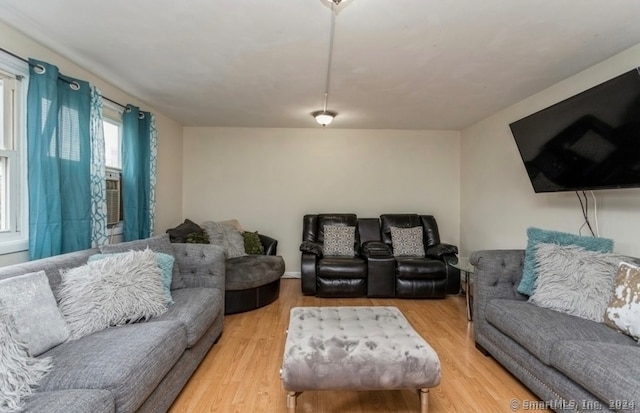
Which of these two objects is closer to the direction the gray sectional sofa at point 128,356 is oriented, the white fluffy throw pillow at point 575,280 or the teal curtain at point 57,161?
the white fluffy throw pillow

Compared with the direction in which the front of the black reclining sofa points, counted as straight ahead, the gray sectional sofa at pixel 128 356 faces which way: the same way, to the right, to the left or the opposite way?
to the left

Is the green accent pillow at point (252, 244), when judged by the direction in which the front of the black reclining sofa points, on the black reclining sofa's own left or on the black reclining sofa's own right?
on the black reclining sofa's own right

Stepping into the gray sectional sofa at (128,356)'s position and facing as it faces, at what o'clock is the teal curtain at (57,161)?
The teal curtain is roughly at 7 o'clock from the gray sectional sofa.

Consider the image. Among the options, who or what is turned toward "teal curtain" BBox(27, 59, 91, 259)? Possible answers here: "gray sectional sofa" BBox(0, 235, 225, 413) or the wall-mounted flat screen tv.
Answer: the wall-mounted flat screen tv

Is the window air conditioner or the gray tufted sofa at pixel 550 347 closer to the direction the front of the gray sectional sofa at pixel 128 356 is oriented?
the gray tufted sofa

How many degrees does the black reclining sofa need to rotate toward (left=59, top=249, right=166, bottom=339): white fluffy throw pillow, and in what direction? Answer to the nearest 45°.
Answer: approximately 45° to its right

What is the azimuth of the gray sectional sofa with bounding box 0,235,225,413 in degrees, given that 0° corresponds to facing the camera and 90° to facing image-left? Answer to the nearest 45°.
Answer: approximately 315°

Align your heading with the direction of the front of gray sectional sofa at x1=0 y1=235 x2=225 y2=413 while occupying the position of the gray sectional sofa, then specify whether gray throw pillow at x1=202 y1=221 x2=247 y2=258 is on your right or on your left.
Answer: on your left

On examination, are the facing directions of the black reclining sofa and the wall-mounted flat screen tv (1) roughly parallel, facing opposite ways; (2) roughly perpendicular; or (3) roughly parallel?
roughly perpendicular
